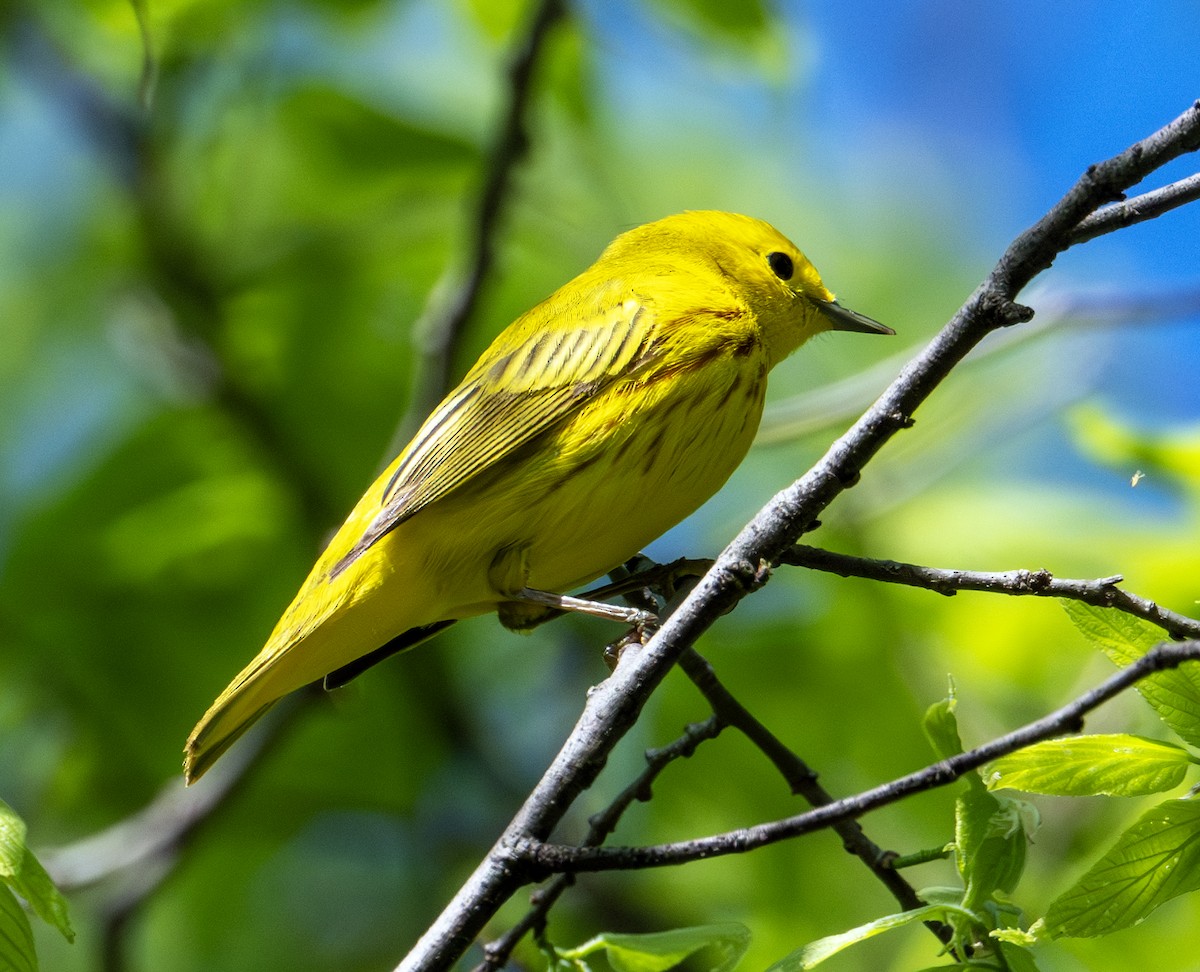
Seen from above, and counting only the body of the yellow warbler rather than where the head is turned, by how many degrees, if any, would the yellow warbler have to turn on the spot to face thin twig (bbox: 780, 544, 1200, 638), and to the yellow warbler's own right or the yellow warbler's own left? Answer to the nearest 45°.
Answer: approximately 45° to the yellow warbler's own right

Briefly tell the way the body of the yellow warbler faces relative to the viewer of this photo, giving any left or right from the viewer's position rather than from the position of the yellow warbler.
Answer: facing to the right of the viewer

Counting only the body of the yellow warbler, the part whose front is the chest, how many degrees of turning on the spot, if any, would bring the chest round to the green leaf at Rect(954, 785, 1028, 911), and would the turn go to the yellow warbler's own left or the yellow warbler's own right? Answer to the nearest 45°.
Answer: approximately 45° to the yellow warbler's own right

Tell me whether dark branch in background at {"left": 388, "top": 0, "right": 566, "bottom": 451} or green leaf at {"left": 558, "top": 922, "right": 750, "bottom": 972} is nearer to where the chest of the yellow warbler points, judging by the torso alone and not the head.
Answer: the green leaf

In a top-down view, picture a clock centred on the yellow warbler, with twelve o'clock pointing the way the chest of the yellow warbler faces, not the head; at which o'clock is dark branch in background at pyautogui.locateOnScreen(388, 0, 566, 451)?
The dark branch in background is roughly at 8 o'clock from the yellow warbler.

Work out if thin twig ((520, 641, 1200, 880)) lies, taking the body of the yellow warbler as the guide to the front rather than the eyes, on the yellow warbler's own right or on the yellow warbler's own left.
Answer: on the yellow warbler's own right

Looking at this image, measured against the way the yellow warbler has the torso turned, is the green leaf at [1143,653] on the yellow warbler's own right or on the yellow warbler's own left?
on the yellow warbler's own right
